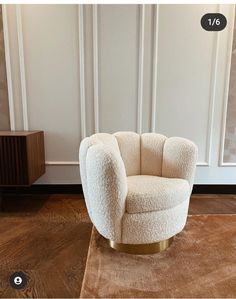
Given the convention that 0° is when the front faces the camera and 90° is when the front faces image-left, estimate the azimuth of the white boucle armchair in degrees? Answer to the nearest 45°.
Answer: approximately 315°
